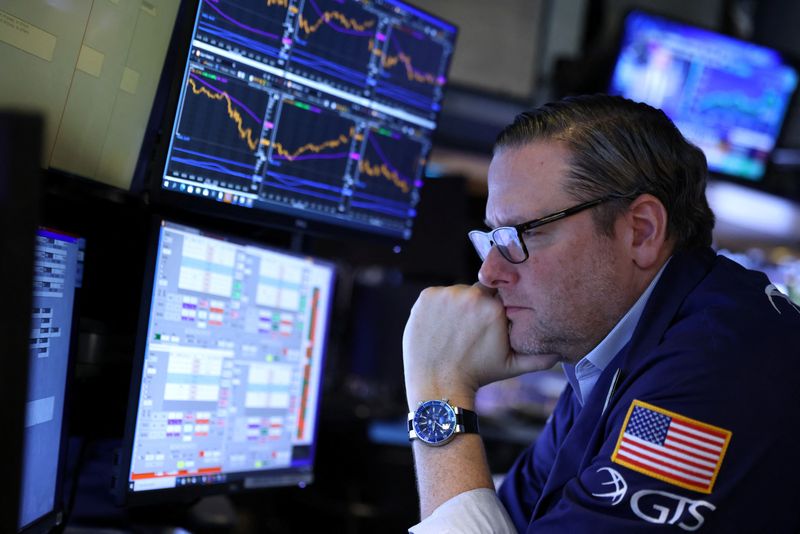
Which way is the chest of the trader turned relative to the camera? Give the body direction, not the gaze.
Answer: to the viewer's left
